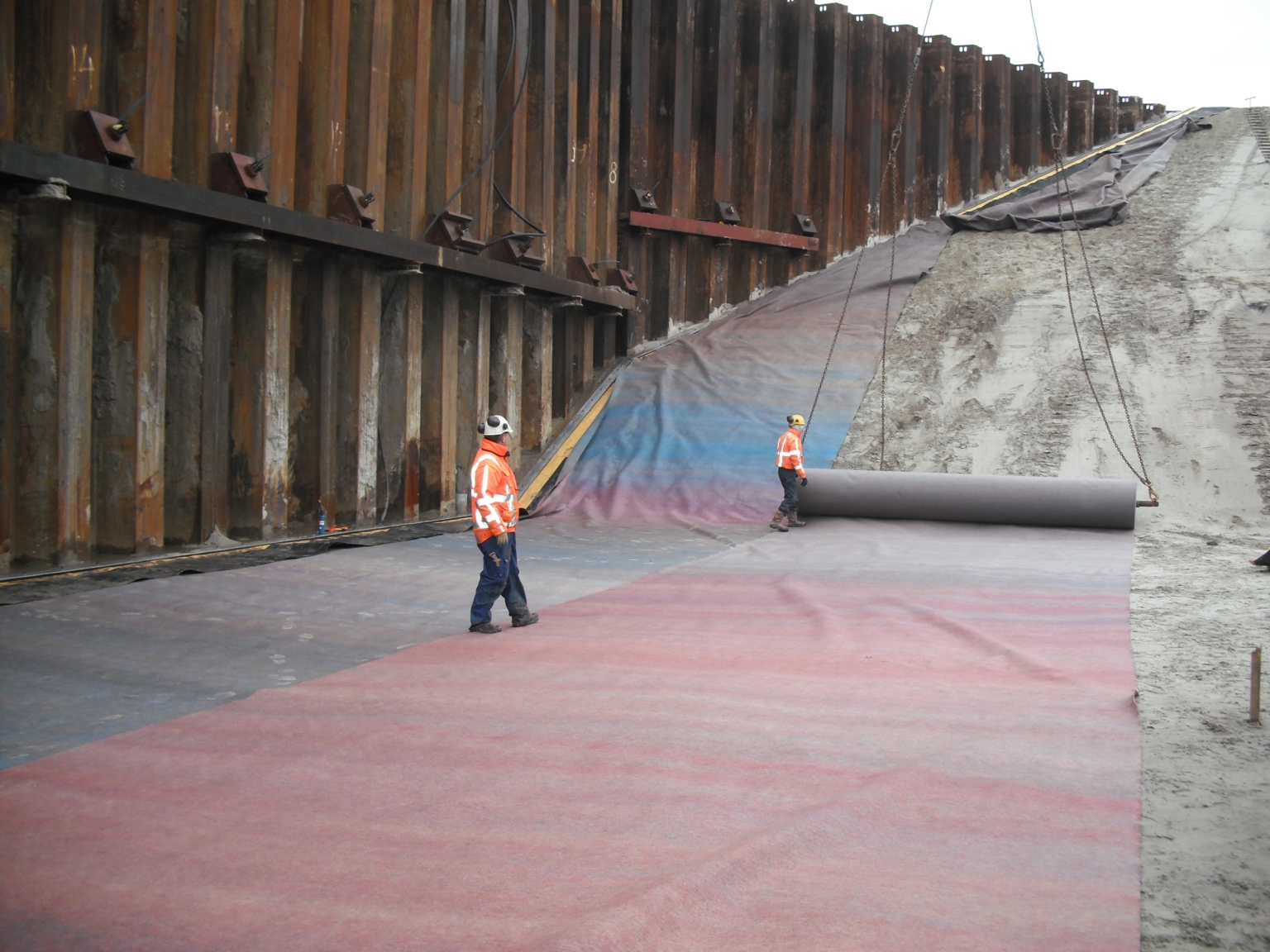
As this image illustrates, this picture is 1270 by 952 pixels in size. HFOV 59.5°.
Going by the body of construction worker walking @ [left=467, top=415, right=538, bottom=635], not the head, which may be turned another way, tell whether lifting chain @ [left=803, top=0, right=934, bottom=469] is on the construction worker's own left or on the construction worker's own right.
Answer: on the construction worker's own left

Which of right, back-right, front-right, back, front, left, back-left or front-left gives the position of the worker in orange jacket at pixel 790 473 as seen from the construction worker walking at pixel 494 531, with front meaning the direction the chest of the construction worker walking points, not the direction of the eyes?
front-left

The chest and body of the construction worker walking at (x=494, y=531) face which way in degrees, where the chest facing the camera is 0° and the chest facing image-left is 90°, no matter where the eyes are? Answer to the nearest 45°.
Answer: approximately 270°

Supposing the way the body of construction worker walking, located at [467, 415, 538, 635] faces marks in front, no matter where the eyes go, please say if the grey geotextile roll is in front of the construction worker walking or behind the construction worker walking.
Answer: in front

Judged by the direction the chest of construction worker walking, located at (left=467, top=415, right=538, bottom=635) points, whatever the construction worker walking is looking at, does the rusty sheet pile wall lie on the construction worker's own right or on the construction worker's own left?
on the construction worker's own left
